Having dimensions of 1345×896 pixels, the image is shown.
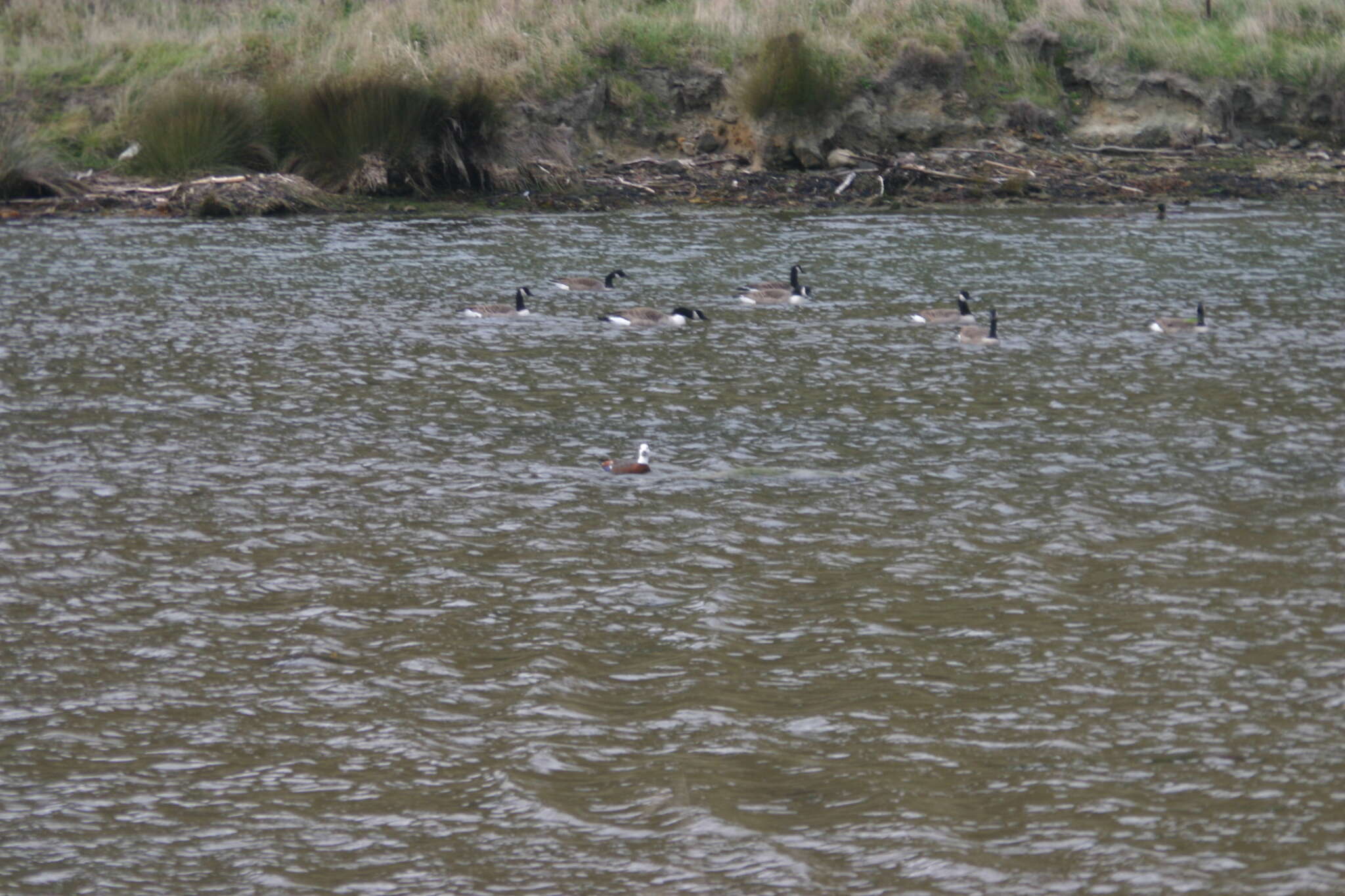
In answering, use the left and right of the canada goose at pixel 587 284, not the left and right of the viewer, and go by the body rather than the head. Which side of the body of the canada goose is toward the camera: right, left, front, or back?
right

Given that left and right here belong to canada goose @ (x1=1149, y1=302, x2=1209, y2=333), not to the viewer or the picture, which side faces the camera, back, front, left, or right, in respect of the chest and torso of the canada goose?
right

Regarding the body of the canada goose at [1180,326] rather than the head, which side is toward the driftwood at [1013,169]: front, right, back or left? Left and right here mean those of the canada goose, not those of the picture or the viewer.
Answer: left

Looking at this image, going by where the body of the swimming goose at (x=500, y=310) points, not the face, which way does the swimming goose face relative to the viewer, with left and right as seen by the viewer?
facing to the right of the viewer

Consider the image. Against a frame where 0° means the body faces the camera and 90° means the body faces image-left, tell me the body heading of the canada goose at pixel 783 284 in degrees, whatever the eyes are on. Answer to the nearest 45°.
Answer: approximately 270°

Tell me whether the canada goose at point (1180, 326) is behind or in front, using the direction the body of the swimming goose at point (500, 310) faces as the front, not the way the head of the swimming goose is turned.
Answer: in front

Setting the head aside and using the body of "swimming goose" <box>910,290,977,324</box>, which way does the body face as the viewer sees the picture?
to the viewer's right

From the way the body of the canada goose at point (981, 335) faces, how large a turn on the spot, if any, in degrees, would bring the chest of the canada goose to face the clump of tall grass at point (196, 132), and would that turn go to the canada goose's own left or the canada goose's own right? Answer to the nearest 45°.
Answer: approximately 135° to the canada goose's own left

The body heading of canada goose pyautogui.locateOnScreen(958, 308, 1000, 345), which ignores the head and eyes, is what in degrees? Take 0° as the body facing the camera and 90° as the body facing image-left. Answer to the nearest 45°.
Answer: approximately 270°
